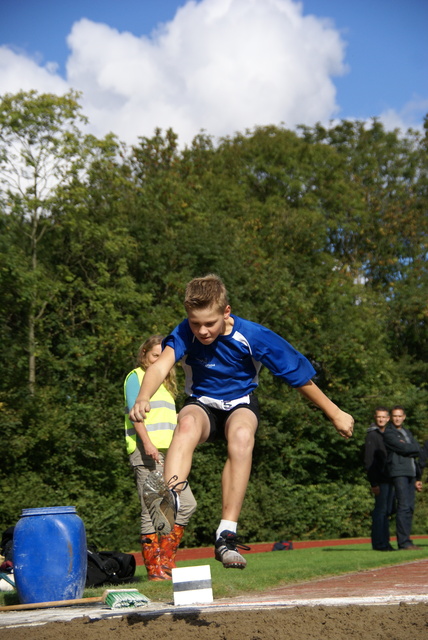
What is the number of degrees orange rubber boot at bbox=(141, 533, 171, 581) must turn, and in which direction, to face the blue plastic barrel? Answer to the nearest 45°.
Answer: approximately 135° to its right

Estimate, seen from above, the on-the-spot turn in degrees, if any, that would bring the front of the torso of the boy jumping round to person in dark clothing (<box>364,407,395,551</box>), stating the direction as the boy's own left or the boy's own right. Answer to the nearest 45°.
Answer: approximately 180°

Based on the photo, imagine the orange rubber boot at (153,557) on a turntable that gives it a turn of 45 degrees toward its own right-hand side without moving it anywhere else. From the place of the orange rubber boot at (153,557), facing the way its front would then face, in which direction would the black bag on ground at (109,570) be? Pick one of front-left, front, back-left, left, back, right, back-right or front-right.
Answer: back

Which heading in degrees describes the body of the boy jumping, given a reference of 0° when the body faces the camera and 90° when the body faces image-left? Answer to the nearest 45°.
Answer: approximately 0°

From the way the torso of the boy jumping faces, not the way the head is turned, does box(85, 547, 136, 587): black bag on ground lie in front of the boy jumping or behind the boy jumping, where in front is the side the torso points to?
behind

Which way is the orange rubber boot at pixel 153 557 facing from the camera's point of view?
to the viewer's right

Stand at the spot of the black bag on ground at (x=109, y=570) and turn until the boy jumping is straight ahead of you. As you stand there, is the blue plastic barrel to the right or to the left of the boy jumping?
right
